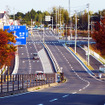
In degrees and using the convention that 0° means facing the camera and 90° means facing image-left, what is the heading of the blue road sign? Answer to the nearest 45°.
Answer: approximately 0°
